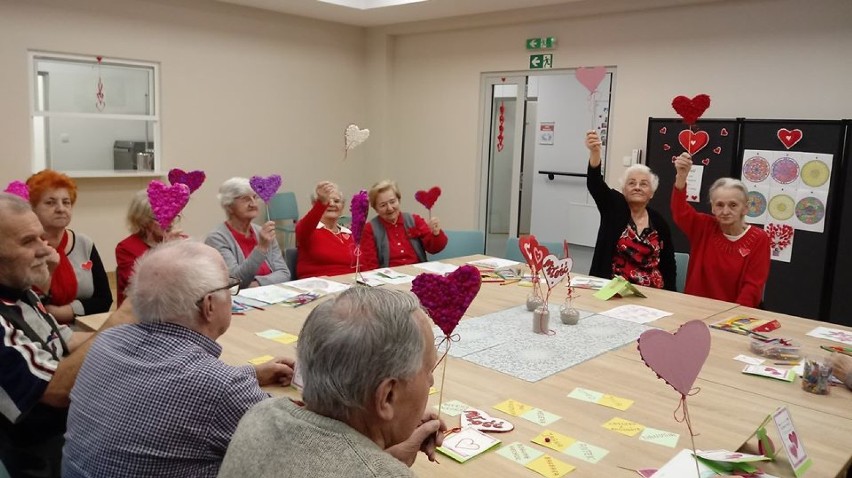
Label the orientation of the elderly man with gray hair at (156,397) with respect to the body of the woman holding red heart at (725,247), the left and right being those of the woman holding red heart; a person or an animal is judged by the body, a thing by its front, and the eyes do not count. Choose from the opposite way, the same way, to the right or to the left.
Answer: the opposite way

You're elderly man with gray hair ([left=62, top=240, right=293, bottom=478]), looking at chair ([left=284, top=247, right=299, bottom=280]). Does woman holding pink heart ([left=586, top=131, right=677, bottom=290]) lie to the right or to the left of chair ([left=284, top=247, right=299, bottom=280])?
right

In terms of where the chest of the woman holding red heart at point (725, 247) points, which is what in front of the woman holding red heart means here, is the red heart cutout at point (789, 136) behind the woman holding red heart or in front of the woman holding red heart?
behind

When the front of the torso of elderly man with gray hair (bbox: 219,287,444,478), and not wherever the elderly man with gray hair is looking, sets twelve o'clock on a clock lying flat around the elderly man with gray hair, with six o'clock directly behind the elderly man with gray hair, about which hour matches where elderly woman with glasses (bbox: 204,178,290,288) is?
The elderly woman with glasses is roughly at 10 o'clock from the elderly man with gray hair.

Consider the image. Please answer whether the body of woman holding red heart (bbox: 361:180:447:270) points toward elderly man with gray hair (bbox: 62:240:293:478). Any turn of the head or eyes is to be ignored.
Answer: yes

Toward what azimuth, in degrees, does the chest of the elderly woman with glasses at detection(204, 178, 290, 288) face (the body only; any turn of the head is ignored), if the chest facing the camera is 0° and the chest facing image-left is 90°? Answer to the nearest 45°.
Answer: approximately 315°

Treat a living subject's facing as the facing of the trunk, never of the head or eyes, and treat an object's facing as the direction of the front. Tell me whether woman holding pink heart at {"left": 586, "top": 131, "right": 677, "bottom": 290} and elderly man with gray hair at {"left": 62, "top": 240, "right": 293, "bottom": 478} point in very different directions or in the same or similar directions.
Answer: very different directions

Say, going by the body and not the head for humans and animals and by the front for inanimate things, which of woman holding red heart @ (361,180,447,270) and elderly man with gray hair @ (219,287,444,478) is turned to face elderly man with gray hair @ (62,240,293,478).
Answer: the woman holding red heart

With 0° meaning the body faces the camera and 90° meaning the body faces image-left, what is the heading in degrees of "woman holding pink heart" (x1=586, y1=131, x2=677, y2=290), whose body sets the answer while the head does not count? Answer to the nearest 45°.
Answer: approximately 0°

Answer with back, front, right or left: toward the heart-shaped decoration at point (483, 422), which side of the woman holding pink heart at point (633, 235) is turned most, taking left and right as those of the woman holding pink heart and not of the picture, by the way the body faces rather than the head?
front

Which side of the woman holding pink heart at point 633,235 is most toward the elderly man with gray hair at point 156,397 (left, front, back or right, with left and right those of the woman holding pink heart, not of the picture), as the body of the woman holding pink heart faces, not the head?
front

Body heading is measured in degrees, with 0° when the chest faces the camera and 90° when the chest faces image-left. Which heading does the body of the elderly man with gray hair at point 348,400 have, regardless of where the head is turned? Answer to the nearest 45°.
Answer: approximately 225°
